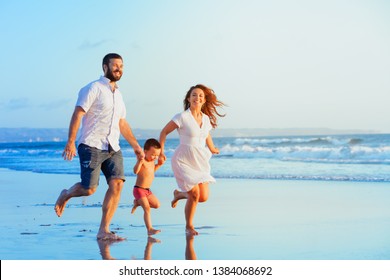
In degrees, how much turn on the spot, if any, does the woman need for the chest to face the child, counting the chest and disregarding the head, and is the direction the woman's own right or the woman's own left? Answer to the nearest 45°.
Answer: approximately 135° to the woman's own right

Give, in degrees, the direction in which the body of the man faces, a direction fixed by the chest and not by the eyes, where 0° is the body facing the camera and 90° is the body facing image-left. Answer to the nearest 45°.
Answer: approximately 315°

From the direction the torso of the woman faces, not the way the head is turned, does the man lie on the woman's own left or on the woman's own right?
on the woman's own right

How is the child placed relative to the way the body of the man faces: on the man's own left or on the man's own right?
on the man's own left

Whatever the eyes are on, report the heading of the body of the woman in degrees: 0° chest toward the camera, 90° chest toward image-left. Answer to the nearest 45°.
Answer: approximately 315°
